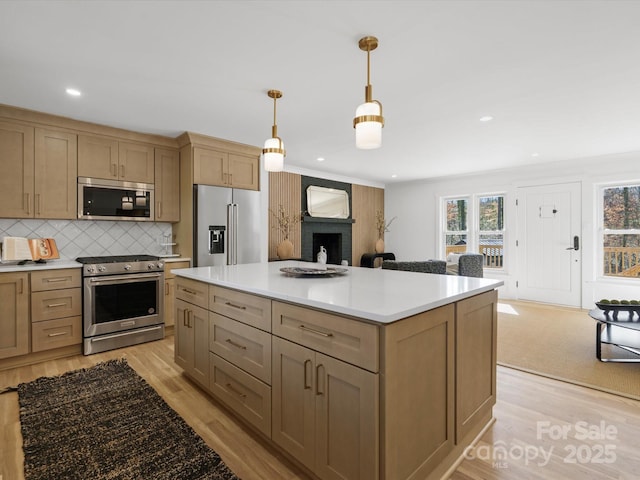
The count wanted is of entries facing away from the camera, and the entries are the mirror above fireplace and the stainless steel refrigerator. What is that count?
0

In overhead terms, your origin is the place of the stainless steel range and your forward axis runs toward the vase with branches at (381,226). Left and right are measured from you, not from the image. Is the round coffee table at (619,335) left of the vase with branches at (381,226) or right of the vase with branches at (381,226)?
right

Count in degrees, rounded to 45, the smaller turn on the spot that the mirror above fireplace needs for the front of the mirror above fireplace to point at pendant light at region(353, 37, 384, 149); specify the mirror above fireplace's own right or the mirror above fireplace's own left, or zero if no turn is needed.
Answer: approximately 45° to the mirror above fireplace's own right

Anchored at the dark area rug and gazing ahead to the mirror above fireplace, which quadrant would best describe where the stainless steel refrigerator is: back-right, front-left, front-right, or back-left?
front-left

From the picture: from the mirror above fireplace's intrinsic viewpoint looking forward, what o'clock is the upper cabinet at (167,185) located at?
The upper cabinet is roughly at 3 o'clock from the mirror above fireplace.

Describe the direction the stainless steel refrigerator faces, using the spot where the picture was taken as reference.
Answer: facing the viewer and to the right of the viewer

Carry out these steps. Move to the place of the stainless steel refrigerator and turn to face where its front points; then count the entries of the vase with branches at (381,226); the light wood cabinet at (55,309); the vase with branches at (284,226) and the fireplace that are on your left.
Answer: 3

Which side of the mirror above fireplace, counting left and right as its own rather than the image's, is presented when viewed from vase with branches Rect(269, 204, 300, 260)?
right

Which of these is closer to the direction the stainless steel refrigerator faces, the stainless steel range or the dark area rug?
the dark area rug

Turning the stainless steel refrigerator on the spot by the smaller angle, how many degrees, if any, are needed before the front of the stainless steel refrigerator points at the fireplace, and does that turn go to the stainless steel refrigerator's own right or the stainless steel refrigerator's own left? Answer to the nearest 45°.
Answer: approximately 90° to the stainless steel refrigerator's own left

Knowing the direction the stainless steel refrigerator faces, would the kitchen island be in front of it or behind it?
in front

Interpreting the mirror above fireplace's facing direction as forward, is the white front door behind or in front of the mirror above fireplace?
in front

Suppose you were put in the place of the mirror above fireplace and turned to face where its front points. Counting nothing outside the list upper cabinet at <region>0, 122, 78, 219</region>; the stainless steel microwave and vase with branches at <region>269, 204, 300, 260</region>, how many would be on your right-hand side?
3

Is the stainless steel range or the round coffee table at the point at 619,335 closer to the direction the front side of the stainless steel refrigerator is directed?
the round coffee table

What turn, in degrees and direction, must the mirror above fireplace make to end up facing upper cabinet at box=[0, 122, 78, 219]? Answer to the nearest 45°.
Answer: approximately 90° to its right

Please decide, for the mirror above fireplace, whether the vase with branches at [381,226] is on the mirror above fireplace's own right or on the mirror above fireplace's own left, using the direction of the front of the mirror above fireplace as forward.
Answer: on the mirror above fireplace's own left
